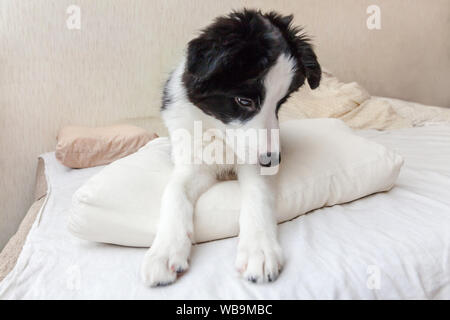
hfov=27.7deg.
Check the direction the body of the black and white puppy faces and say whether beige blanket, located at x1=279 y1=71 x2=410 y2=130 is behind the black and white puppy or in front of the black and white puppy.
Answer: behind

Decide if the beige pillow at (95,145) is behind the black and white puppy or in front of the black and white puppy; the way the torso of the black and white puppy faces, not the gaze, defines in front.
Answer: behind

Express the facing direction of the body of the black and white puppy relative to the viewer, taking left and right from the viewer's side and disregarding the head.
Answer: facing the viewer
